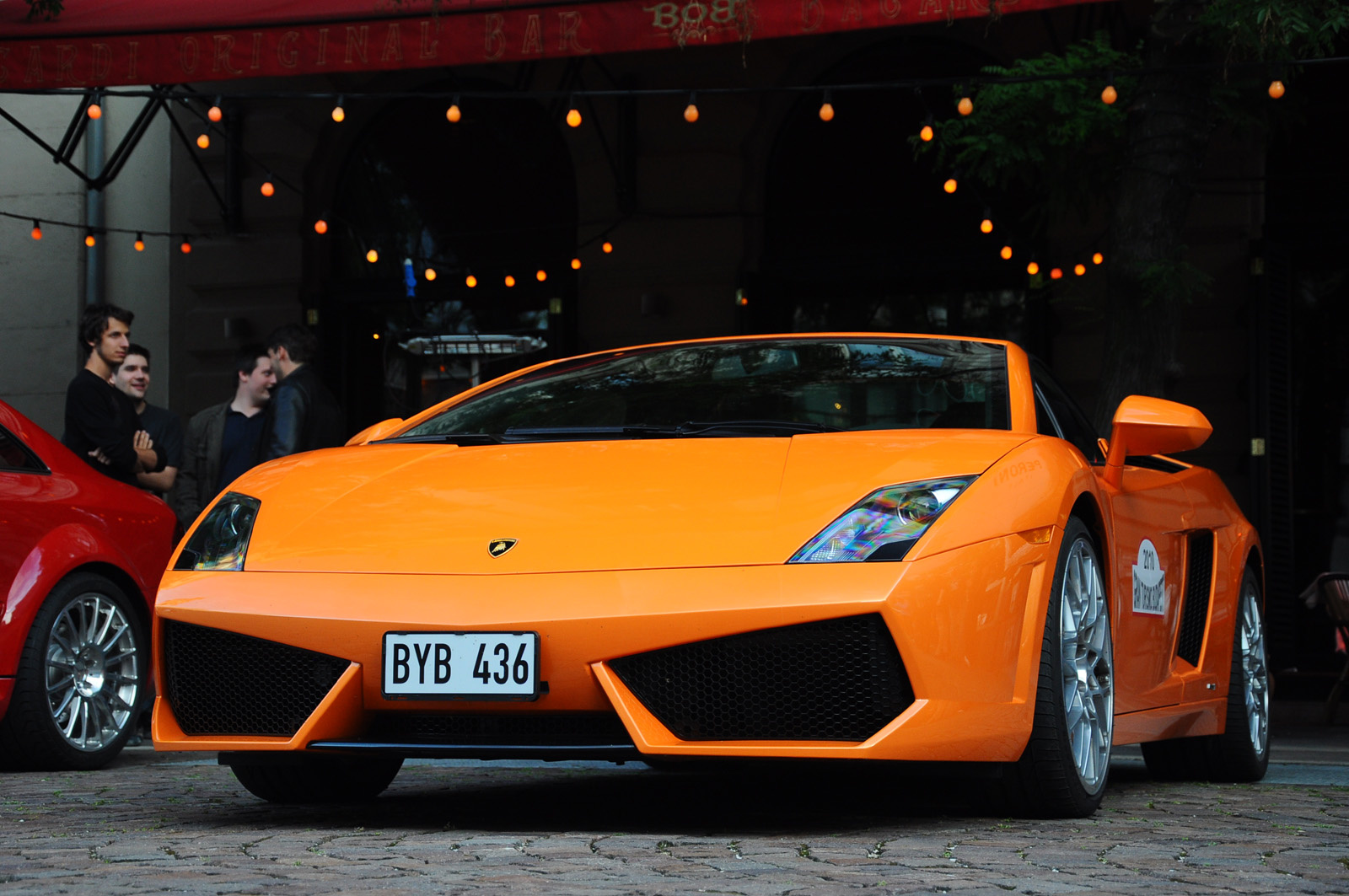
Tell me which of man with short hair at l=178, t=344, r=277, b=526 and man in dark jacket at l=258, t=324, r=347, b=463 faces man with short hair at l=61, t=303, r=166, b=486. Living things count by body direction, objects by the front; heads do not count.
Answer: the man in dark jacket

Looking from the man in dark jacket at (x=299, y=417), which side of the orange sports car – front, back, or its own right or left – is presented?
right

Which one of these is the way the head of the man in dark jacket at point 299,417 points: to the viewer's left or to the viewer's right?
to the viewer's left

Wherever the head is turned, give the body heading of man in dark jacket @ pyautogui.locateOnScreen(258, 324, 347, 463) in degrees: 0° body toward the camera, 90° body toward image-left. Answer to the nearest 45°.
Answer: approximately 135°

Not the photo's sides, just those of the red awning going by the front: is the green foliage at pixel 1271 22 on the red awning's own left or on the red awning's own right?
on the red awning's own left

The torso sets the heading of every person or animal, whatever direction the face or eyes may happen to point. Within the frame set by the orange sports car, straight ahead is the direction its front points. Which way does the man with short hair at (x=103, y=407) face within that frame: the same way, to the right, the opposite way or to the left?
to the left

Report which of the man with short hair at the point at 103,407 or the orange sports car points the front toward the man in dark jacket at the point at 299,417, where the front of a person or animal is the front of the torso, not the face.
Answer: the man with short hair

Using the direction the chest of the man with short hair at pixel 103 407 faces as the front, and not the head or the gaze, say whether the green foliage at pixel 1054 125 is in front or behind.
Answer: in front

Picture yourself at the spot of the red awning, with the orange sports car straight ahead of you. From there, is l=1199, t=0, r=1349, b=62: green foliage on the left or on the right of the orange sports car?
left
